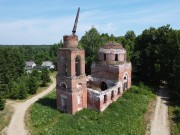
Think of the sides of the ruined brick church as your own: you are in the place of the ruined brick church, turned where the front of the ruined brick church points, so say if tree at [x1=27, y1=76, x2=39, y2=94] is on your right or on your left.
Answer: on your right

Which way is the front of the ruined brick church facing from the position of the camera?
facing the viewer and to the left of the viewer
